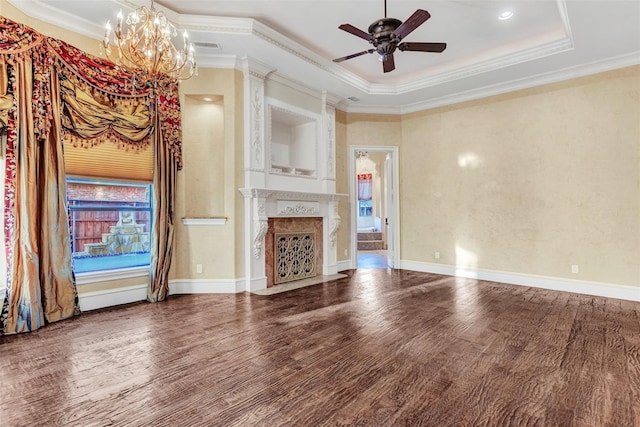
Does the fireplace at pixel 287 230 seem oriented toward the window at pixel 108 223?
no

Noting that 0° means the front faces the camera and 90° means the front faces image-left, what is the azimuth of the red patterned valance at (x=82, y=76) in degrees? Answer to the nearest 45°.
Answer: approximately 315°

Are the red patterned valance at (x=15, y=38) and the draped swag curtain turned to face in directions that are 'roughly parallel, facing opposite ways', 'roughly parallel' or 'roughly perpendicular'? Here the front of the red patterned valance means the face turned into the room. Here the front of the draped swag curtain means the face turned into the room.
roughly parallel

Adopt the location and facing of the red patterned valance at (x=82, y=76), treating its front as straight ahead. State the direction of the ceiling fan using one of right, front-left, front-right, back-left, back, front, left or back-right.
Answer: front

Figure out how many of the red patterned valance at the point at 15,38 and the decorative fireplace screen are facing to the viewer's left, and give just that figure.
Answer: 0

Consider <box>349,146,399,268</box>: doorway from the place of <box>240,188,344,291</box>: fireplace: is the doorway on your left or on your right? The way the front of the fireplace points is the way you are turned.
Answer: on your left

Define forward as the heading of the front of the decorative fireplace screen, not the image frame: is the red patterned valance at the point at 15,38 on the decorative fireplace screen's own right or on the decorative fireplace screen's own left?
on the decorative fireplace screen's own right

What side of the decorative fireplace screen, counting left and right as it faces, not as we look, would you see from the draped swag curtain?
right

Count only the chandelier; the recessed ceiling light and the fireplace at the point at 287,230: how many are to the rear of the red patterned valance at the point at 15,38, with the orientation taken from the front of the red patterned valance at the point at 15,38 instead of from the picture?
0

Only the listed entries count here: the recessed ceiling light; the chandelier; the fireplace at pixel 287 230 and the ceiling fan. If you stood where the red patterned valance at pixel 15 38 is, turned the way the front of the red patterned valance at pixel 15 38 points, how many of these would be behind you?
0

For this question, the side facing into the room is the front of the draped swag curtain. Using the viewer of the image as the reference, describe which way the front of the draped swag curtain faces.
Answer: facing the viewer and to the right of the viewer

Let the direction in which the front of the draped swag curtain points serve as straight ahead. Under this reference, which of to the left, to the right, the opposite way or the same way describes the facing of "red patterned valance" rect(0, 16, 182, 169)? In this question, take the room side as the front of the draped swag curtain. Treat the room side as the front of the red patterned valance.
the same way

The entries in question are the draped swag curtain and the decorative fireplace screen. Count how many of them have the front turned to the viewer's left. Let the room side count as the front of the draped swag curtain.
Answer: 0

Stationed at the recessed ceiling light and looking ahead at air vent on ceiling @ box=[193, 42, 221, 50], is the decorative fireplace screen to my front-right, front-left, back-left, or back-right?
front-right

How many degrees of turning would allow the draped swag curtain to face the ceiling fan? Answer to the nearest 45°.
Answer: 0° — it already faces it

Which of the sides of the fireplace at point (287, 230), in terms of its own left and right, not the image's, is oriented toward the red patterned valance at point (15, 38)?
right

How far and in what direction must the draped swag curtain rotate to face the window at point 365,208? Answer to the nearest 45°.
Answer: approximately 90° to its left
